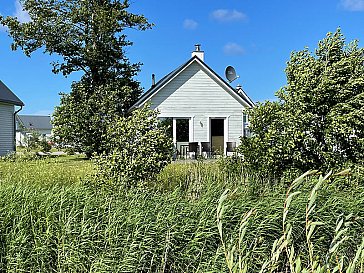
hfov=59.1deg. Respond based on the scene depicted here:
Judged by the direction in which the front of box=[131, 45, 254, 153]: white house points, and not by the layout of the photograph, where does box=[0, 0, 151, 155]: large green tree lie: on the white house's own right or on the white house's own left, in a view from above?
on the white house's own right

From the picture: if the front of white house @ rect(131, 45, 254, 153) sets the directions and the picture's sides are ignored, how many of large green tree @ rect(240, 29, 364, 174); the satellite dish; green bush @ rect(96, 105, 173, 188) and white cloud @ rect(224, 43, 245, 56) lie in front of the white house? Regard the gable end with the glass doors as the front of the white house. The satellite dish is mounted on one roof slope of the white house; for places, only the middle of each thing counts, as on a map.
2

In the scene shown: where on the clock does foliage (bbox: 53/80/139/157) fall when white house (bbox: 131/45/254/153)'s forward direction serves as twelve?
The foliage is roughly at 3 o'clock from the white house.

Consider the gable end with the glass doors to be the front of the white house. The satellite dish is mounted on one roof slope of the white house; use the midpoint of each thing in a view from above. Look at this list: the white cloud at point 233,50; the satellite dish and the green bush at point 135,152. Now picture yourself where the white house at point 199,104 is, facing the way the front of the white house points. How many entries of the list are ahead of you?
1

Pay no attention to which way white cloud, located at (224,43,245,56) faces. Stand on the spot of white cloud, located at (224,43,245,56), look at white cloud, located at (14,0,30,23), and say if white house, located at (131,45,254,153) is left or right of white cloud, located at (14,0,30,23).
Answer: left

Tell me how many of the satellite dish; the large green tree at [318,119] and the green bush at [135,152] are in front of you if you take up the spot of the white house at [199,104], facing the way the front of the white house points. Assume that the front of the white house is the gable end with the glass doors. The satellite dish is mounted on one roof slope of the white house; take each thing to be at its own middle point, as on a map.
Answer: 2

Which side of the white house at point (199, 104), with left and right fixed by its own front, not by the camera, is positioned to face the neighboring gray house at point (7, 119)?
right

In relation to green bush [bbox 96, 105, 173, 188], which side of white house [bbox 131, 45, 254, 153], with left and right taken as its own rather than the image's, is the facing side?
front

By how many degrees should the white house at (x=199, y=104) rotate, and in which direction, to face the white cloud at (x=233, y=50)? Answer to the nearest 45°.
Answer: approximately 135° to its left

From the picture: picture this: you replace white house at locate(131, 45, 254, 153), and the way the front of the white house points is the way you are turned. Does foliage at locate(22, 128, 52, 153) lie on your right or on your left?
on your right

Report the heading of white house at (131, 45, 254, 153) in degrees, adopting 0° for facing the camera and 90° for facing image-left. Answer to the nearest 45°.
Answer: approximately 0°
